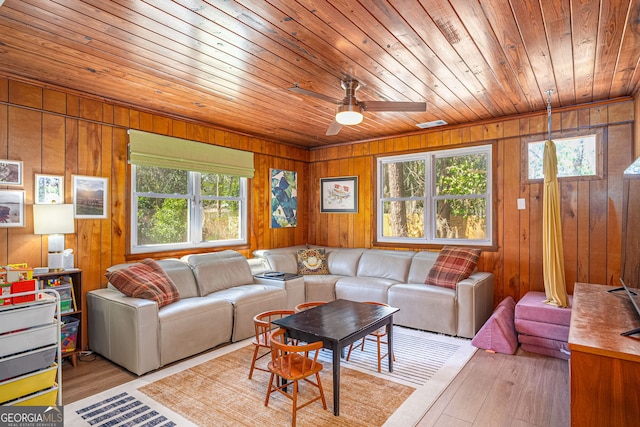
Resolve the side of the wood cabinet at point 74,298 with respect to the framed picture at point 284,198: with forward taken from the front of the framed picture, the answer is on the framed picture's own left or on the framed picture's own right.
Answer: on the framed picture's own right

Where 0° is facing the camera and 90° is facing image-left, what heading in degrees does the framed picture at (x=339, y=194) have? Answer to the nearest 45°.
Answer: approximately 45°

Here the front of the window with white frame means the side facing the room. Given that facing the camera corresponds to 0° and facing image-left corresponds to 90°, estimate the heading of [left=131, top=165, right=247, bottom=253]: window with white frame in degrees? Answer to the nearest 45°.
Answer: approximately 315°

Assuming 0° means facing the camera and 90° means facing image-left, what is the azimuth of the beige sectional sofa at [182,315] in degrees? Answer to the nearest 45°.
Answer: approximately 315°

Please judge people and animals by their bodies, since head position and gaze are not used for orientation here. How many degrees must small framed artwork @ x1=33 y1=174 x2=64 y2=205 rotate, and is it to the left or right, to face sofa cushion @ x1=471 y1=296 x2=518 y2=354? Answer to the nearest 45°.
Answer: approximately 45° to its left

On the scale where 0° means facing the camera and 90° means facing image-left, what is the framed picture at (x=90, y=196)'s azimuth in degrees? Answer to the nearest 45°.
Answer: approximately 315°
